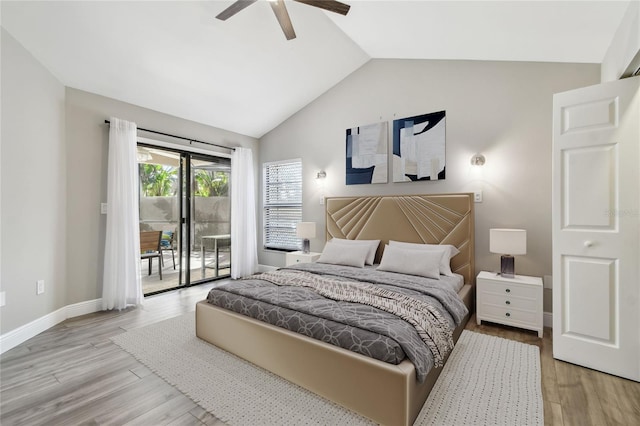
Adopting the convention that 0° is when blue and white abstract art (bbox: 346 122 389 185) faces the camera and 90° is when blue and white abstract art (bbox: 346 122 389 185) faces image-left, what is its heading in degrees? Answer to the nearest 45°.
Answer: approximately 45°

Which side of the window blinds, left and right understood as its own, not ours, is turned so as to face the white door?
left

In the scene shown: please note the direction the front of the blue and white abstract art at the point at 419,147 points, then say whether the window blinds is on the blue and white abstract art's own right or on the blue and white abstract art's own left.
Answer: on the blue and white abstract art's own right

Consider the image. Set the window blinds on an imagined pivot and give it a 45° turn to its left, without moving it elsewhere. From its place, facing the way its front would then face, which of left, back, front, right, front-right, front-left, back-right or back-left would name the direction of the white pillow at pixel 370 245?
front-left

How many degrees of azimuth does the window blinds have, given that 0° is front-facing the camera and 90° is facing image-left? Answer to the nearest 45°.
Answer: approximately 45°

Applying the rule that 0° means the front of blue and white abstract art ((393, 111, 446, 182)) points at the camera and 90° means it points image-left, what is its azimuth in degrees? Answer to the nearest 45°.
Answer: approximately 45°

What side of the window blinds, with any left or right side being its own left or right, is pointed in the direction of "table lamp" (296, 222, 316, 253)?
left

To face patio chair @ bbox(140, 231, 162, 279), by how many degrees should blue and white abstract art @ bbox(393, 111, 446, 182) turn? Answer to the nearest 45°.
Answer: approximately 45° to its right

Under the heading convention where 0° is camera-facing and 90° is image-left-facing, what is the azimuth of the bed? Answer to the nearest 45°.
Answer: approximately 45°

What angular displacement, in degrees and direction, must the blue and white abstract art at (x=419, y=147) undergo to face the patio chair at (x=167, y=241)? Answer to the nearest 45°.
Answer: approximately 45° to its right
